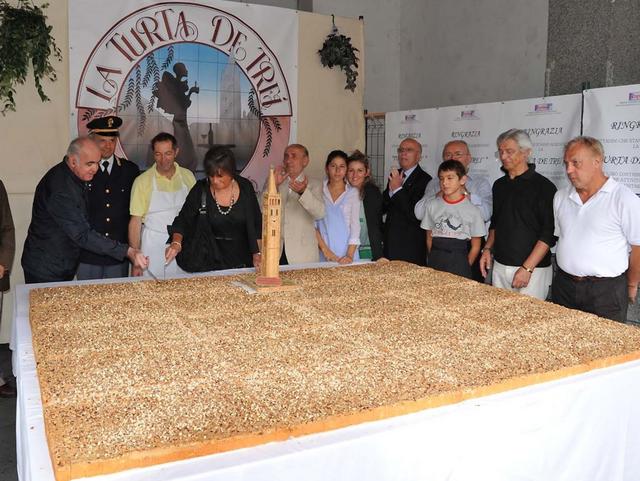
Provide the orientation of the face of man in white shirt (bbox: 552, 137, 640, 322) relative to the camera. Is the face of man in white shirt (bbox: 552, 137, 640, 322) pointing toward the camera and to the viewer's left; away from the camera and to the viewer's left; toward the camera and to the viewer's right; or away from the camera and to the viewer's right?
toward the camera and to the viewer's left

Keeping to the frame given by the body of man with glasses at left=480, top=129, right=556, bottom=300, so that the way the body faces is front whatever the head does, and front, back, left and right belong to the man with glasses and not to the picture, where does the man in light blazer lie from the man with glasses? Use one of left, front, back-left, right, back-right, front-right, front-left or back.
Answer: front-right

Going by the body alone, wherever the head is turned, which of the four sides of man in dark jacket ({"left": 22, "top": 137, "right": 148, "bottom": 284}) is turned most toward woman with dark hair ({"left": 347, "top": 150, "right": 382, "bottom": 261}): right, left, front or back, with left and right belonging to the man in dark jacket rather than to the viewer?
front

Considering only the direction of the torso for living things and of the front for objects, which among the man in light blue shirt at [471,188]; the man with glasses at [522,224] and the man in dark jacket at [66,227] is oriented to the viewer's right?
the man in dark jacket

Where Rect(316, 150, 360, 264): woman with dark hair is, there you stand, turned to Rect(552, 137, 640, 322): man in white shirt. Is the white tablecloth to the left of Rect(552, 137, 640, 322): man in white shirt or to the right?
right

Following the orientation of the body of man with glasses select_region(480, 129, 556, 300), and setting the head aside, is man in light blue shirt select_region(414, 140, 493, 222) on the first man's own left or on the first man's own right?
on the first man's own right

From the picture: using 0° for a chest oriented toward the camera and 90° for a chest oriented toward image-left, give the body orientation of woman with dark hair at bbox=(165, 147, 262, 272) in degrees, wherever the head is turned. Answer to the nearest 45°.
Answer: approximately 0°

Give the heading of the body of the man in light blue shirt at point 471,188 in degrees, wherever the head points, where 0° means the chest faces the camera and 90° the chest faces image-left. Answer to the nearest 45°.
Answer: approximately 45°

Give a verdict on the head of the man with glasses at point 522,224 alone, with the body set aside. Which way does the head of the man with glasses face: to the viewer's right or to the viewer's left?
to the viewer's left

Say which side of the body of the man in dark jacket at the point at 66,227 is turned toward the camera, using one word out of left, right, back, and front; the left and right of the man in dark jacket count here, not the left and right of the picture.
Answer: right

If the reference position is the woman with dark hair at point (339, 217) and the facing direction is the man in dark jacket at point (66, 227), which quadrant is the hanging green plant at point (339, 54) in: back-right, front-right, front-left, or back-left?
back-right

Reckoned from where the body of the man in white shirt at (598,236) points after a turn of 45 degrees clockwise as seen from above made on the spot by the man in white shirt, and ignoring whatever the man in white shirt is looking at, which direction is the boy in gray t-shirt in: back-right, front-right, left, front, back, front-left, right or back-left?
front-right
